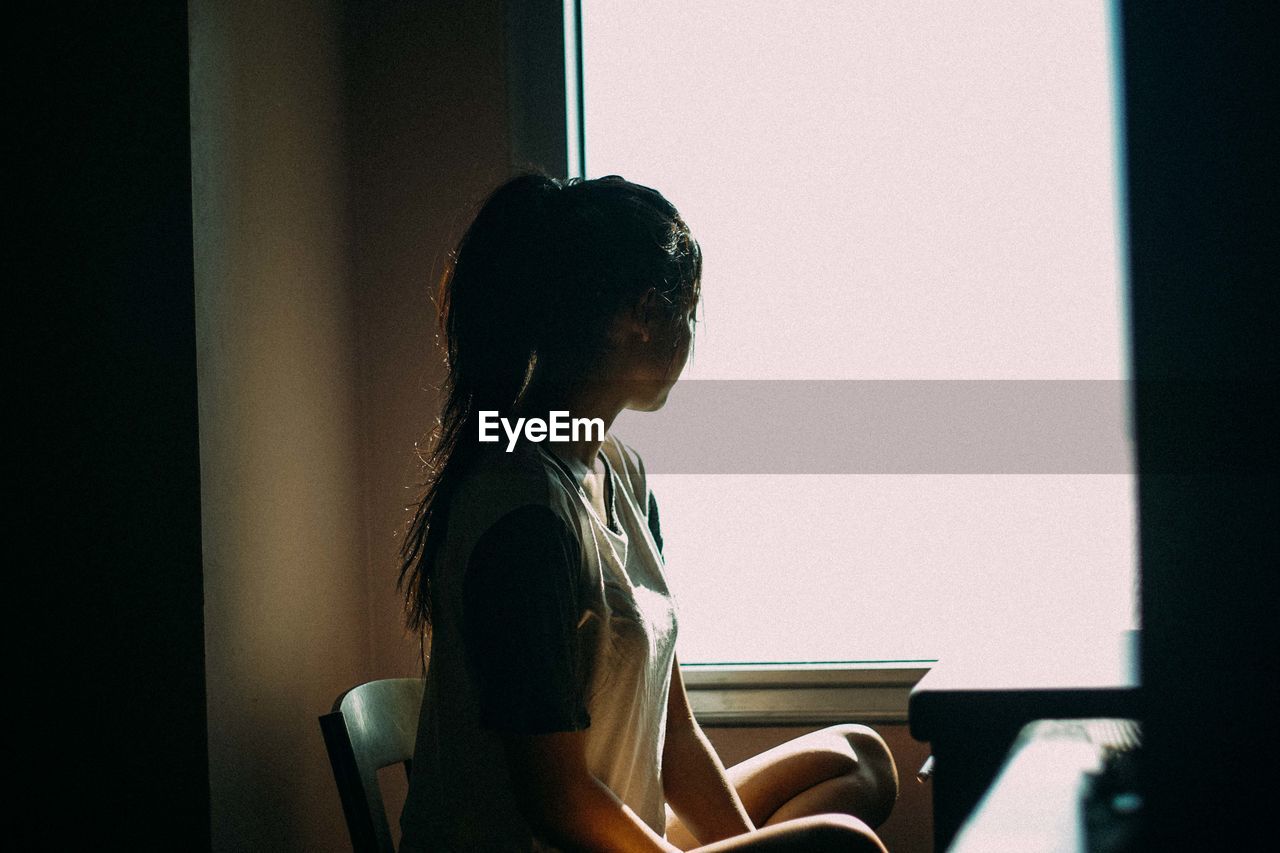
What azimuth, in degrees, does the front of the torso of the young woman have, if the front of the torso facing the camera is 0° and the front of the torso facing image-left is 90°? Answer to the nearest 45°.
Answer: approximately 270°

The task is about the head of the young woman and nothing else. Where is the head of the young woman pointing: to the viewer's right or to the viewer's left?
to the viewer's right
